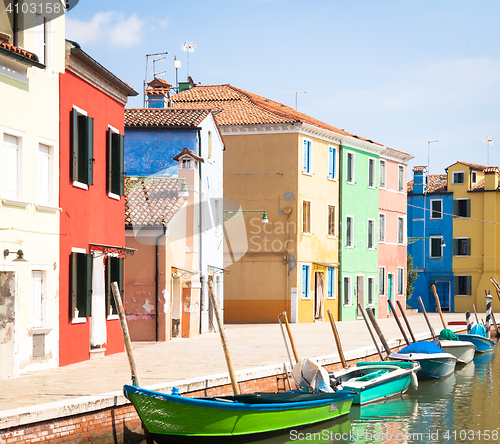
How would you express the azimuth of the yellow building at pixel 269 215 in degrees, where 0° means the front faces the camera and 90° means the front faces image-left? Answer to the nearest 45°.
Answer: approximately 315°

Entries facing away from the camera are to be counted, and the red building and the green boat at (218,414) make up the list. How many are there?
0

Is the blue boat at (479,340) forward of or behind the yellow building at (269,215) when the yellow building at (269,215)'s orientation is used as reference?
forward

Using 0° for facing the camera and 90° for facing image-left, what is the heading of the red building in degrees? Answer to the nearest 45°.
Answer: approximately 315°

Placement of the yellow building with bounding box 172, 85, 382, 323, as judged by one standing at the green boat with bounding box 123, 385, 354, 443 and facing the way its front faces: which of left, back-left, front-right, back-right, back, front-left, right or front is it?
back-right

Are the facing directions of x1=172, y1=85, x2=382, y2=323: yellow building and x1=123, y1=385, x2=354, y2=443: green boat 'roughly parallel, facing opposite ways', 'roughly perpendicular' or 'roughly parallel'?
roughly perpendicular
